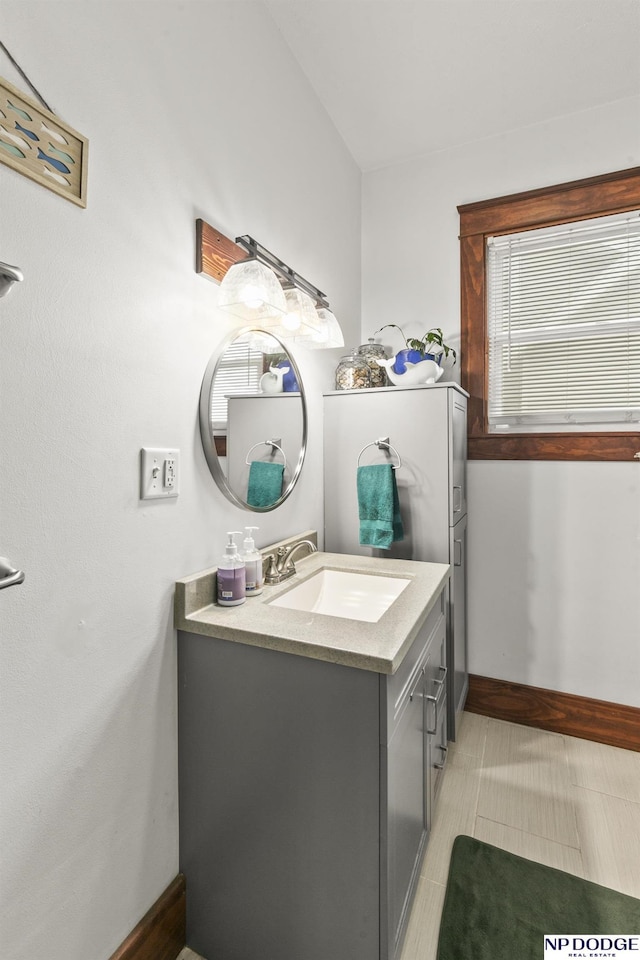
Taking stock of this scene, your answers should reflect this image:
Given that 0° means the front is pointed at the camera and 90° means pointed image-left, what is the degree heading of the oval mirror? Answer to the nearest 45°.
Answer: approximately 315°

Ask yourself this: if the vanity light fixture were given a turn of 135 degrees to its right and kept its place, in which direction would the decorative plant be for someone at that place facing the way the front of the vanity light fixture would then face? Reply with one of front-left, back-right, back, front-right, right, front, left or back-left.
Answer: back-right

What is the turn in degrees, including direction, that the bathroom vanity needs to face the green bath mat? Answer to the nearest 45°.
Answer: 0° — it already faces it

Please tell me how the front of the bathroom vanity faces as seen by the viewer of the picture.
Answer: facing to the right of the viewer

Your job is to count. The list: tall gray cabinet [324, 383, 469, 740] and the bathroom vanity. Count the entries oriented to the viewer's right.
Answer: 2

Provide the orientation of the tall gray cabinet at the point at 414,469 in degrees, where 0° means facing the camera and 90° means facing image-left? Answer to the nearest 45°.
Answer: approximately 270°
